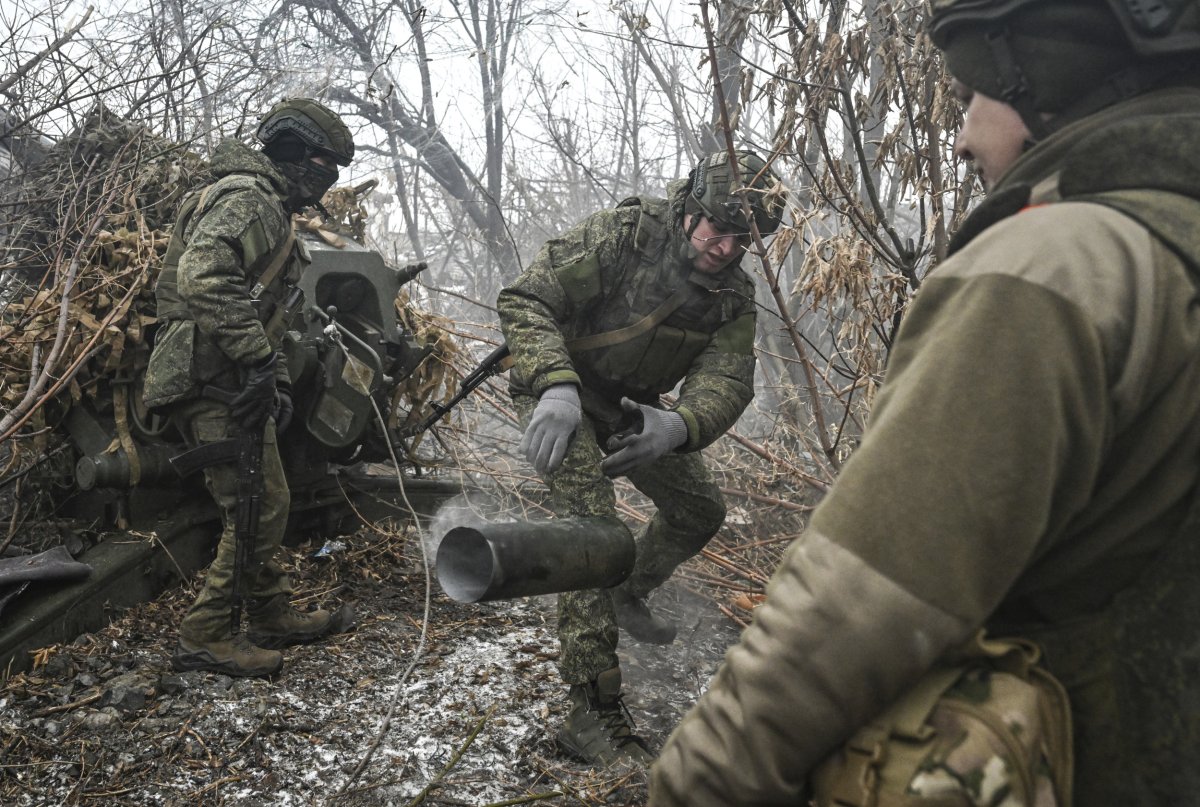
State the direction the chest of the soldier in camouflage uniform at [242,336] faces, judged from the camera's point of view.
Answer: to the viewer's right

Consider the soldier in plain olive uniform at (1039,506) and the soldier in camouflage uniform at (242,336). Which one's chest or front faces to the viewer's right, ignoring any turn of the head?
the soldier in camouflage uniform at (242,336)

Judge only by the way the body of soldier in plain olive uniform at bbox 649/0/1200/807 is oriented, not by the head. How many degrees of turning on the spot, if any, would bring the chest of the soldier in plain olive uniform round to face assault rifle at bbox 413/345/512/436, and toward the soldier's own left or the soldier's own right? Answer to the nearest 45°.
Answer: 0° — they already face it

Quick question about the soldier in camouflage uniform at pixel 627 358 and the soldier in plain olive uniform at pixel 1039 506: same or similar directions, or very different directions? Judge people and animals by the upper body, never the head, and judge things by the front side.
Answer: very different directions

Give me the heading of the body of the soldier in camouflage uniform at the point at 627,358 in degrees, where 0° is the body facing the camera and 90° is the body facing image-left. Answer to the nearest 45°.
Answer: approximately 315°

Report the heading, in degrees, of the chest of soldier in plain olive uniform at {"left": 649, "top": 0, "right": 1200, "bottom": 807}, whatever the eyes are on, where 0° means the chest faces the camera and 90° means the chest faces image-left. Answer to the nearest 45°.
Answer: approximately 135°

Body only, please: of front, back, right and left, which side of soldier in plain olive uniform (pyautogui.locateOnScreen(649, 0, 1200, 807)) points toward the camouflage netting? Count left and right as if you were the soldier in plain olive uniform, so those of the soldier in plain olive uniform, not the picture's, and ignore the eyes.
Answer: front

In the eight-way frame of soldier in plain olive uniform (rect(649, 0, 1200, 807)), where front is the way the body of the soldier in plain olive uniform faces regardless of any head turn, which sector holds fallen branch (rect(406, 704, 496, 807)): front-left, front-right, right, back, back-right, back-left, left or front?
front

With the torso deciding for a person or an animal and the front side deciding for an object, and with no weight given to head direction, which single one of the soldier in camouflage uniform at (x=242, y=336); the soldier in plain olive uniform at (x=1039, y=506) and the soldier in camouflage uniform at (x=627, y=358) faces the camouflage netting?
the soldier in plain olive uniform at (x=1039, y=506)

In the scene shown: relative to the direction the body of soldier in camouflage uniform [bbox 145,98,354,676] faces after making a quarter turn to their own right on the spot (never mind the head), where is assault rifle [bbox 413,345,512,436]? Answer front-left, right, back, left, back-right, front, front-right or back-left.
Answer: left

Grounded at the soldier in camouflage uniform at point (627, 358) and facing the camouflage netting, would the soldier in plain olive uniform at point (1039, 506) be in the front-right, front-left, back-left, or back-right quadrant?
back-left

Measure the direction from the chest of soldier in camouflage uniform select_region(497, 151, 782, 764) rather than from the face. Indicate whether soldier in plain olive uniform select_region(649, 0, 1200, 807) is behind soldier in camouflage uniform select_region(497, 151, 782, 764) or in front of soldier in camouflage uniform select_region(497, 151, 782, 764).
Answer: in front

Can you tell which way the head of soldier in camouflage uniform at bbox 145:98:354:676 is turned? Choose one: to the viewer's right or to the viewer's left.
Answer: to the viewer's right

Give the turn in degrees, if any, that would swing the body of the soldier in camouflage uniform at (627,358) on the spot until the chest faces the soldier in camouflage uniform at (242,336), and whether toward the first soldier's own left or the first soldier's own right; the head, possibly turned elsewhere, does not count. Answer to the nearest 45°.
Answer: approximately 135° to the first soldier's own right

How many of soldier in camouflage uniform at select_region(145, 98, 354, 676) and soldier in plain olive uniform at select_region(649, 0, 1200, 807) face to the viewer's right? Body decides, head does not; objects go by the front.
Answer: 1
